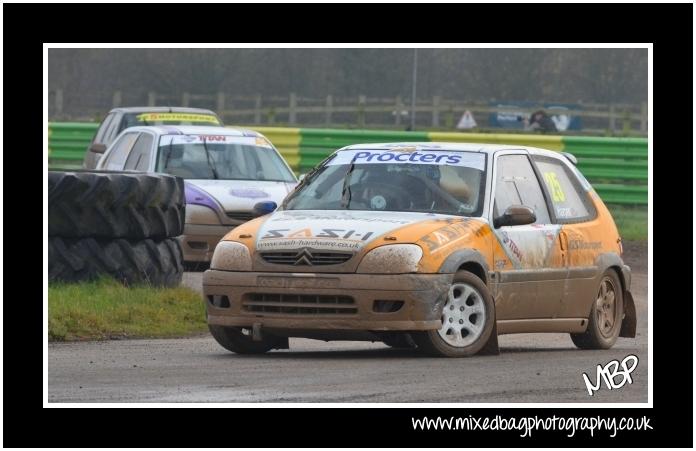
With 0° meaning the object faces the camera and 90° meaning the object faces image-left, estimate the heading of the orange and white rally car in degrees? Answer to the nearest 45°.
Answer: approximately 45°

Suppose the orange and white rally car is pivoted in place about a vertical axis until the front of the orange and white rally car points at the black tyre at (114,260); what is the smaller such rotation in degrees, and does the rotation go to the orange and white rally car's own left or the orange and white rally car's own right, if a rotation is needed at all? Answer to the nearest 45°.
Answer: approximately 90° to the orange and white rally car's own right

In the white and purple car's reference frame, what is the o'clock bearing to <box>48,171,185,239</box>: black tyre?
The black tyre is roughly at 2 o'clock from the white and purple car.

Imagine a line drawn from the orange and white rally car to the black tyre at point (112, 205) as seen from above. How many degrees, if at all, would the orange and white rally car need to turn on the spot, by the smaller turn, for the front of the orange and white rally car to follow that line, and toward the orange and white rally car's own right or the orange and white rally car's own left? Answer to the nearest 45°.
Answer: approximately 90° to the orange and white rally car's own right

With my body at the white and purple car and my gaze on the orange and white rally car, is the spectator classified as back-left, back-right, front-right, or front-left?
back-left

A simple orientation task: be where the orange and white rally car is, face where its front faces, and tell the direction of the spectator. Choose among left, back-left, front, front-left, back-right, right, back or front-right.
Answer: back-right

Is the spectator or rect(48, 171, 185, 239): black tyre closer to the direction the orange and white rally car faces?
the black tyre

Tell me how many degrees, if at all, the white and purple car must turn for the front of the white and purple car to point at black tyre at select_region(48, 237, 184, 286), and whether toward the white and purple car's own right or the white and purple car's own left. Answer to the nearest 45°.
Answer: approximately 45° to the white and purple car's own right

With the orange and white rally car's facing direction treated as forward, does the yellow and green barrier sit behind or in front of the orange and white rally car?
behind
